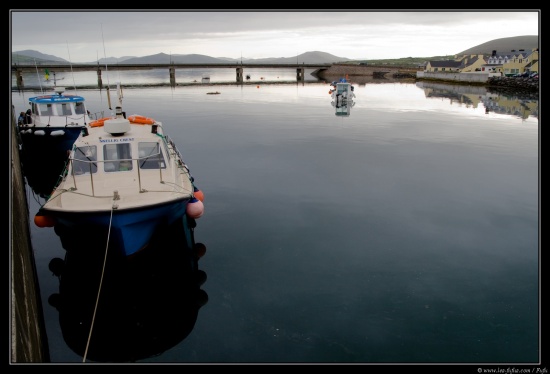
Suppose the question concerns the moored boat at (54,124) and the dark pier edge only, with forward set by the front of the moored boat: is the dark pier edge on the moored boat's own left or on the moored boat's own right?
on the moored boat's own right

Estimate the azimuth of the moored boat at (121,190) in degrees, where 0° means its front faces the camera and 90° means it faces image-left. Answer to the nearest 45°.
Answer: approximately 0°

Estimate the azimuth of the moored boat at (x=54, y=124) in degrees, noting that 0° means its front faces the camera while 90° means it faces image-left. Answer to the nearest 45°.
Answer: approximately 315°

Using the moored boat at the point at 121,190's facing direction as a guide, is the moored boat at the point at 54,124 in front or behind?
behind
